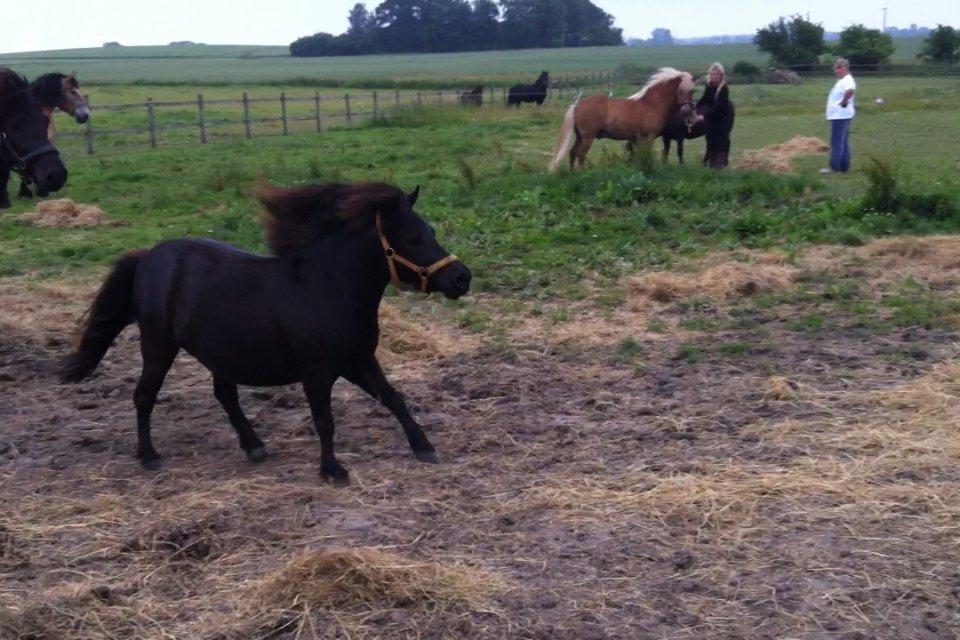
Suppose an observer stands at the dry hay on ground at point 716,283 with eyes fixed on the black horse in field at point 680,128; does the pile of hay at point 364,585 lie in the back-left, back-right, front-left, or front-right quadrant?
back-left

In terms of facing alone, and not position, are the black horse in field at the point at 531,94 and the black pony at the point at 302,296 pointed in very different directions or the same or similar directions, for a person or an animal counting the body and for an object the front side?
same or similar directions

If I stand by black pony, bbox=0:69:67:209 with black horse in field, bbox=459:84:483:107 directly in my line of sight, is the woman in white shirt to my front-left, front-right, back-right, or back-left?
front-right

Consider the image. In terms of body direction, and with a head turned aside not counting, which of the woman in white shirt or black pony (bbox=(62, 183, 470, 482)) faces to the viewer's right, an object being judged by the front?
the black pony

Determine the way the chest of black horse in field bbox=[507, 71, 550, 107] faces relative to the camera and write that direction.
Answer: to the viewer's right

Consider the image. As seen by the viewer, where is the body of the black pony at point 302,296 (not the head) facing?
to the viewer's right

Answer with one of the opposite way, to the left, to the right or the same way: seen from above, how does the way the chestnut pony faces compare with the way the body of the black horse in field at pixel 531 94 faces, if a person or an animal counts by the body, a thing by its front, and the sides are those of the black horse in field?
the same way

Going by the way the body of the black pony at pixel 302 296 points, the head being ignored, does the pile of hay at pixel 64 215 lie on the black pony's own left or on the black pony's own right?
on the black pony's own left

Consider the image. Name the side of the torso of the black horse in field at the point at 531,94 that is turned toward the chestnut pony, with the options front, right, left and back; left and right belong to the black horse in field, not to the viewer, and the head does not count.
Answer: right

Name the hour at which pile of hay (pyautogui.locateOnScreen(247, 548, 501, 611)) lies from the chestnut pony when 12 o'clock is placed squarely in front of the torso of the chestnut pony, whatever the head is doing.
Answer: The pile of hay is roughly at 3 o'clock from the chestnut pony.

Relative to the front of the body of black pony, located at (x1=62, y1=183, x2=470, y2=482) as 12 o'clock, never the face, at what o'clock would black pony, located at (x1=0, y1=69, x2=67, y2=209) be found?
black pony, located at (x1=0, y1=69, x2=67, y2=209) is roughly at 8 o'clock from black pony, located at (x1=62, y1=183, x2=470, y2=482).

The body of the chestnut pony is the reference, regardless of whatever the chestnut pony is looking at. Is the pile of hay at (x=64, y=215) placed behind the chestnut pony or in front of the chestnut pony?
behind

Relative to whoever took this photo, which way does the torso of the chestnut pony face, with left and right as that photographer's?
facing to the right of the viewer

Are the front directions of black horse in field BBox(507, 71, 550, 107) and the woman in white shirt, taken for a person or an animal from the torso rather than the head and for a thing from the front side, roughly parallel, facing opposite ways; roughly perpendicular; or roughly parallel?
roughly parallel, facing opposite ways

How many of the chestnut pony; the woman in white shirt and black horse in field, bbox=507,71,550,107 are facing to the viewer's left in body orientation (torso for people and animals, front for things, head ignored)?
1

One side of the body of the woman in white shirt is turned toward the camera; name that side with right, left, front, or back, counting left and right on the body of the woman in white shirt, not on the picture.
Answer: left
